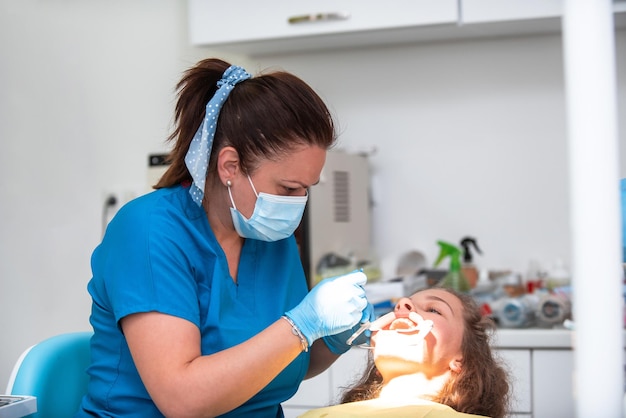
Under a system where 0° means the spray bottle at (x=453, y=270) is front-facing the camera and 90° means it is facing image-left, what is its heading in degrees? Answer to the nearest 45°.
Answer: approximately 90°

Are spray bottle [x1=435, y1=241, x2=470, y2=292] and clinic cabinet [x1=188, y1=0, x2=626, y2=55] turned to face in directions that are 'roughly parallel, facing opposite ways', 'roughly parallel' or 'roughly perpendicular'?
roughly perpendicular

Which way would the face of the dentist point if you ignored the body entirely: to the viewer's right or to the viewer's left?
to the viewer's right

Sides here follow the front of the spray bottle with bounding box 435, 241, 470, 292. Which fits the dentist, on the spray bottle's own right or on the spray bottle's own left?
on the spray bottle's own left

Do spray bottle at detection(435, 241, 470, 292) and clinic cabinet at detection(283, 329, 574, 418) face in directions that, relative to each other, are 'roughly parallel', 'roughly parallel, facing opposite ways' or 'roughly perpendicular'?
roughly perpendicular

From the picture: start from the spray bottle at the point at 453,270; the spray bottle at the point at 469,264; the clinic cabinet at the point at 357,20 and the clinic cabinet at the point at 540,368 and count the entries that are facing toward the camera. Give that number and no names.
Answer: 2

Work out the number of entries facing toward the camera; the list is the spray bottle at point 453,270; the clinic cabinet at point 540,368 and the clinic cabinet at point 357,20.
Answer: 2

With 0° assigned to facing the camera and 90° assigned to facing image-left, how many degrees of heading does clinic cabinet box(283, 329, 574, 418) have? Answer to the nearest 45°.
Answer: approximately 0°
